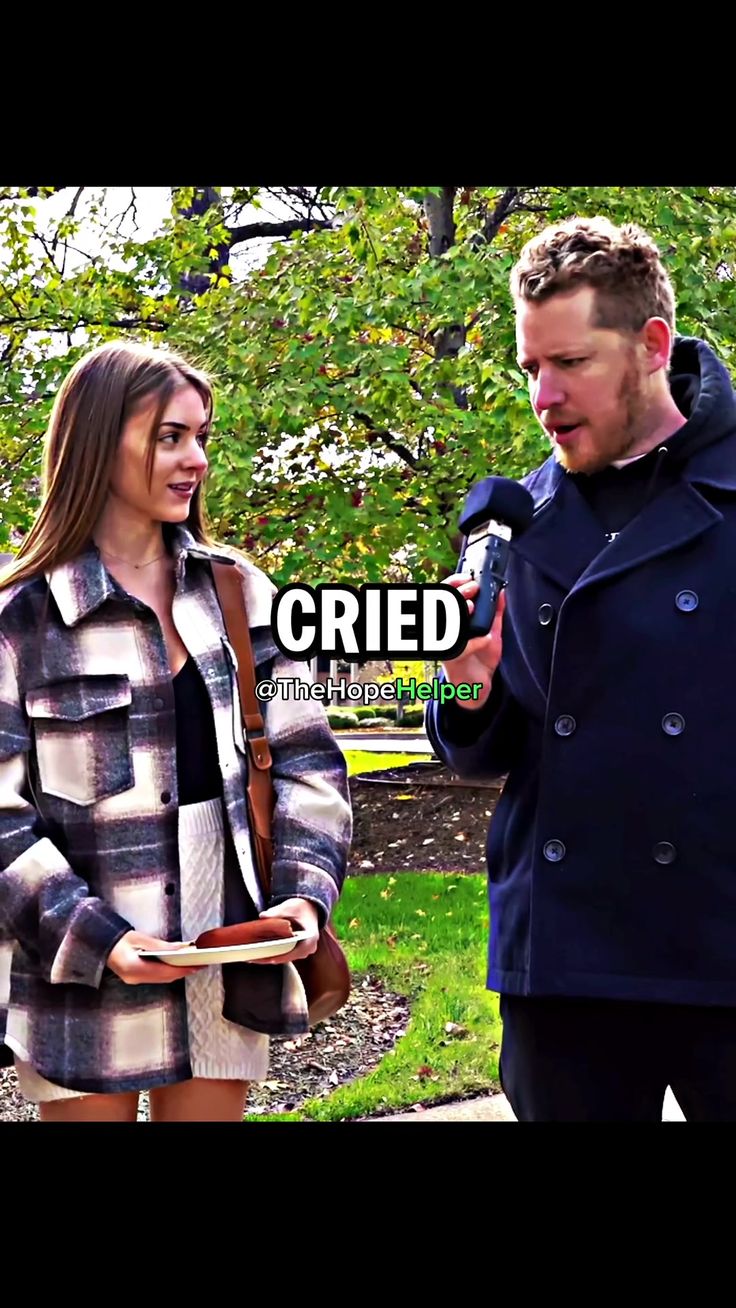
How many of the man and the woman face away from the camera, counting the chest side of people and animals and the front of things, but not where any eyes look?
0

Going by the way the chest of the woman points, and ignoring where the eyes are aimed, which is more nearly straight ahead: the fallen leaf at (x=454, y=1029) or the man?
the man

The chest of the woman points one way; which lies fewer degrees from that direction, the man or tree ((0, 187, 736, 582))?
the man

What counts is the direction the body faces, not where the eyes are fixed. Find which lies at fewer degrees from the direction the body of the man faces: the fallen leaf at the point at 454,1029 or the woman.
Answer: the woman

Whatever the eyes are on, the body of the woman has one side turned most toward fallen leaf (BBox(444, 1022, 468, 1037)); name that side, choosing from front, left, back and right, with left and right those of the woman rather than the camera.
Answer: left

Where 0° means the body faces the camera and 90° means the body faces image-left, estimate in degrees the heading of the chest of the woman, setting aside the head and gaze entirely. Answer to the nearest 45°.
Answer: approximately 315°

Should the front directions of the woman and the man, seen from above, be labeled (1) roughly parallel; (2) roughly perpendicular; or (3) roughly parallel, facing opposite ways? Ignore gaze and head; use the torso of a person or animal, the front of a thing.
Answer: roughly perpendicular

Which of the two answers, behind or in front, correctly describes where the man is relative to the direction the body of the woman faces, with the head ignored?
in front

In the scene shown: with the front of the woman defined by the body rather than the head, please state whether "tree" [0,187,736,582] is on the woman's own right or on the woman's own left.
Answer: on the woman's own left

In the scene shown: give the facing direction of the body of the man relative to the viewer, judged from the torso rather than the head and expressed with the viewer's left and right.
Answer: facing the viewer and to the left of the viewer

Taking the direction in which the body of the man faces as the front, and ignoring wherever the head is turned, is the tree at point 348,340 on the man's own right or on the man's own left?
on the man's own right

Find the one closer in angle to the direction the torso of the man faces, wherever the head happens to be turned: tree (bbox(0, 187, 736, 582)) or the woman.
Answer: the woman

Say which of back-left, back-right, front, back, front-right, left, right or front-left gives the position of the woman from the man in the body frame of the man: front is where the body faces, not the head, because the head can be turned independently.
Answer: front-right
